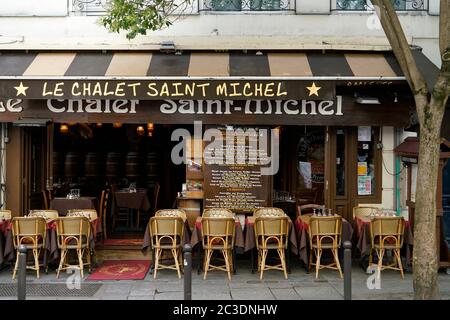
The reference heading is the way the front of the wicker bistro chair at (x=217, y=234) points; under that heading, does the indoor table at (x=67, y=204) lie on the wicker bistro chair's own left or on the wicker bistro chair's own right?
on the wicker bistro chair's own left

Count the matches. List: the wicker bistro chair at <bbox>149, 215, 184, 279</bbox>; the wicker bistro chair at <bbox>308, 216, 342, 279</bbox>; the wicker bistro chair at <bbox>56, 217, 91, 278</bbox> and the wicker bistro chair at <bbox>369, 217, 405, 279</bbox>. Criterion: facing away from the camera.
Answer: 4

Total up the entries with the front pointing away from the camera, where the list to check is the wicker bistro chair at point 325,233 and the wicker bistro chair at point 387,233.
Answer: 2

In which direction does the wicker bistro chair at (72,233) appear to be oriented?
away from the camera

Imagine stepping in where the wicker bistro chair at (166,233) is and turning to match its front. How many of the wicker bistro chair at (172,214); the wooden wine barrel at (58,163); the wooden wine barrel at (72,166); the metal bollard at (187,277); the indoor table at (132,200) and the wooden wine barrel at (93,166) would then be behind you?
1

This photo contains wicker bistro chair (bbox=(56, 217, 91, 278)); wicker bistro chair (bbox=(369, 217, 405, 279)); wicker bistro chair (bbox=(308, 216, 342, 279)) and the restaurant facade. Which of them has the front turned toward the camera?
the restaurant facade

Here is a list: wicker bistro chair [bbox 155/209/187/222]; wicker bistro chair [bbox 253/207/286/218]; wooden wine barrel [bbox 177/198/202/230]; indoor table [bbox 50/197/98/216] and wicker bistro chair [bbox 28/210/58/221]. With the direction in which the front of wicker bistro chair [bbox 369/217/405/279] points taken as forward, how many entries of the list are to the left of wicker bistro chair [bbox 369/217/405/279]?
5

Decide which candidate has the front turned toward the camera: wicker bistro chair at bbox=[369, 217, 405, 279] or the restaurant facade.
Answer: the restaurant facade

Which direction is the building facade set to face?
toward the camera

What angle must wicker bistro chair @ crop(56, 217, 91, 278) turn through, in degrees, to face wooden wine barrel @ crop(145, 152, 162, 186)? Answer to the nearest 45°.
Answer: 0° — it already faces it

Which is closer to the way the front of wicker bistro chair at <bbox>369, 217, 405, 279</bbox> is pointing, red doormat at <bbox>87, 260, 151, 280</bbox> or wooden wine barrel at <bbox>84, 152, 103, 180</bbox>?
the wooden wine barrel

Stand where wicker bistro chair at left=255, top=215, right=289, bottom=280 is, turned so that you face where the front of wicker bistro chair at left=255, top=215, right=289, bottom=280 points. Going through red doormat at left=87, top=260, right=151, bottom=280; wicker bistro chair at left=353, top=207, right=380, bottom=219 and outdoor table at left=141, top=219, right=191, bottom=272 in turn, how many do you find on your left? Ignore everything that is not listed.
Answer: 2

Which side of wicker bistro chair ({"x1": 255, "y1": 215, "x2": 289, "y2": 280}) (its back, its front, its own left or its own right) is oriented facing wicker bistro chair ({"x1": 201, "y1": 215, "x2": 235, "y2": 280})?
left

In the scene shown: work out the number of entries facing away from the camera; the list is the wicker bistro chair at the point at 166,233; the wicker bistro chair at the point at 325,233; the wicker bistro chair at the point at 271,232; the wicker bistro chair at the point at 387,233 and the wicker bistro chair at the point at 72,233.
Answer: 5

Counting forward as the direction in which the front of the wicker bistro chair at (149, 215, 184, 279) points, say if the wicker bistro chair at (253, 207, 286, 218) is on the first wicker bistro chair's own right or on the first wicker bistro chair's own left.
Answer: on the first wicker bistro chair's own right

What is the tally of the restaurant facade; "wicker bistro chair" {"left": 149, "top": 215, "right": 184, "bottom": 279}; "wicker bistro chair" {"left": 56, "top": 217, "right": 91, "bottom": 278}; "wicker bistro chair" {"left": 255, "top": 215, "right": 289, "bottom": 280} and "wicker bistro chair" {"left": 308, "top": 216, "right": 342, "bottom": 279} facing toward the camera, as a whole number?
1

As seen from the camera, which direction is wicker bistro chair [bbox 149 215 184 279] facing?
away from the camera

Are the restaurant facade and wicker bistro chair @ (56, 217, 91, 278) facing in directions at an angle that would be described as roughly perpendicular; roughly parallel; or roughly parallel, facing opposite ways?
roughly parallel, facing opposite ways

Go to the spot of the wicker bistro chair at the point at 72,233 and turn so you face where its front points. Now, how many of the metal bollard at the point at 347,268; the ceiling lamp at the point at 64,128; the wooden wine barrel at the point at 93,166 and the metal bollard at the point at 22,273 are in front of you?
2

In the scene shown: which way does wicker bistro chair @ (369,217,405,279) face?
away from the camera

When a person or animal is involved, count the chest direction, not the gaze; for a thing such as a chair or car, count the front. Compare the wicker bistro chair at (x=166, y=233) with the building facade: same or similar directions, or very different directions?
very different directions

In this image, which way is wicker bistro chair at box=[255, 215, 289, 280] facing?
away from the camera
